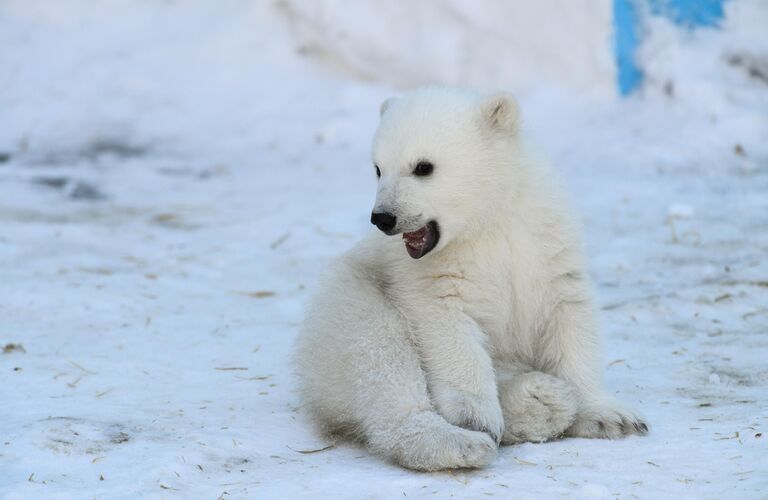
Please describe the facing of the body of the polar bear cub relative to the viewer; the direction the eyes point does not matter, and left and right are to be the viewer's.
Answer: facing the viewer and to the right of the viewer
